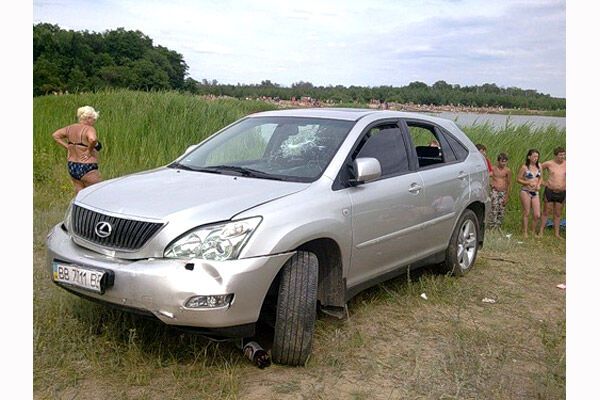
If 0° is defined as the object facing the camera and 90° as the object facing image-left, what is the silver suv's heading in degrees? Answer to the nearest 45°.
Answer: approximately 45°

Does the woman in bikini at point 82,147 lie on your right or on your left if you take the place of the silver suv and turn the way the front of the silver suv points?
on your right

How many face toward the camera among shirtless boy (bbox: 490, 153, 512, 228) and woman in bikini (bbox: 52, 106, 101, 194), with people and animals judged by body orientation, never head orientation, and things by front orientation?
1

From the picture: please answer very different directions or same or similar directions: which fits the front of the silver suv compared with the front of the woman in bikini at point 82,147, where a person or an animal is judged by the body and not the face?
very different directions

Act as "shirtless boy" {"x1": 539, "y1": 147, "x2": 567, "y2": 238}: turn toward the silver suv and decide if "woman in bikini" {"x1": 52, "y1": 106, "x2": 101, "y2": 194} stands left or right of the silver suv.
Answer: right

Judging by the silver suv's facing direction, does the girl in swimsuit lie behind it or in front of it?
behind
